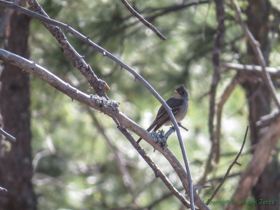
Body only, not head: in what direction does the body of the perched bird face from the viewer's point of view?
to the viewer's right

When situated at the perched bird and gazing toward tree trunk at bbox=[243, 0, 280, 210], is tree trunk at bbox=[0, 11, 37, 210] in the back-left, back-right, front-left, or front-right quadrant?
back-left

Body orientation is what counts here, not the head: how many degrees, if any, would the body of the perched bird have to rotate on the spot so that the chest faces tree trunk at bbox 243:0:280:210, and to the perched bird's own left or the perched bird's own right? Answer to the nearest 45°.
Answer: approximately 45° to the perched bird's own left

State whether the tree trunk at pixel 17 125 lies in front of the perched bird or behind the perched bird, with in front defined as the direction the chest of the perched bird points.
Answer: behind
